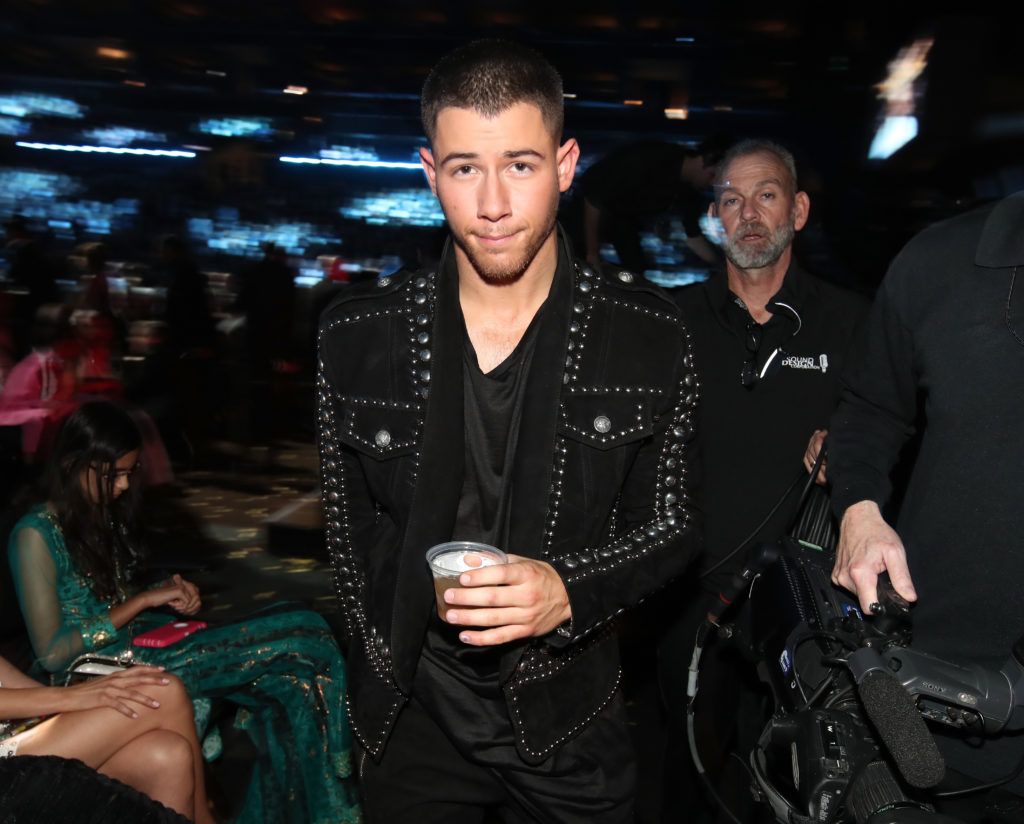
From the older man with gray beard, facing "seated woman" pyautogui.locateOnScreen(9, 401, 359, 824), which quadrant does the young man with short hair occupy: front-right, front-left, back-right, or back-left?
front-left

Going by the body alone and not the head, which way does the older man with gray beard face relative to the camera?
toward the camera

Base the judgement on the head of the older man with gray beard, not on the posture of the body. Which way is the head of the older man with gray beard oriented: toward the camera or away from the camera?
toward the camera

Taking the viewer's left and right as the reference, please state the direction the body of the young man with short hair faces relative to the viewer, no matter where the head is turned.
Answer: facing the viewer

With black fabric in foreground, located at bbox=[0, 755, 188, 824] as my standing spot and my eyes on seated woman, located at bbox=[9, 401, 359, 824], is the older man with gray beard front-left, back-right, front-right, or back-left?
front-right

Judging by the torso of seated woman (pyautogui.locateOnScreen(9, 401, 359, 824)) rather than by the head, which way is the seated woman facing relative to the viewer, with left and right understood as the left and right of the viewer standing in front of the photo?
facing to the right of the viewer

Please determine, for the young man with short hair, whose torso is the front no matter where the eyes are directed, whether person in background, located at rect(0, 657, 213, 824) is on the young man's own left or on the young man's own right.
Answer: on the young man's own right

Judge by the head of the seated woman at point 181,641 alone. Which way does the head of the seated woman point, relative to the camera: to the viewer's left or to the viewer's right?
to the viewer's right

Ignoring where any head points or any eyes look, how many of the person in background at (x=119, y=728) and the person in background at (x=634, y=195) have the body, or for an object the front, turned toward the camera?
0

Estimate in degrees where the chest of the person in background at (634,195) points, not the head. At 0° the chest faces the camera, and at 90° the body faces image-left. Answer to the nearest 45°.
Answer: approximately 270°

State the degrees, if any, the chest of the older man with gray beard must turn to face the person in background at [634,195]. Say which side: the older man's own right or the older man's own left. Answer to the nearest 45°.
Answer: approximately 135° to the older man's own right

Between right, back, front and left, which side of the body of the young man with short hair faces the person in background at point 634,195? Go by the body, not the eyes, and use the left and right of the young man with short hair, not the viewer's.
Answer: back

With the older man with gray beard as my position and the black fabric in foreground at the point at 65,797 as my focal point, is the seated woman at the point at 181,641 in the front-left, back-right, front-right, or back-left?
front-right

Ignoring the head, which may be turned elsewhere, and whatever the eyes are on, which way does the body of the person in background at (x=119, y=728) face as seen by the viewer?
to the viewer's right

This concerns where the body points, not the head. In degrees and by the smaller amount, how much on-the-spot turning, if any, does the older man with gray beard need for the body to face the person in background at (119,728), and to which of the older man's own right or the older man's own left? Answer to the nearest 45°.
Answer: approximately 45° to the older man's own right
